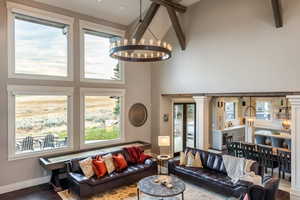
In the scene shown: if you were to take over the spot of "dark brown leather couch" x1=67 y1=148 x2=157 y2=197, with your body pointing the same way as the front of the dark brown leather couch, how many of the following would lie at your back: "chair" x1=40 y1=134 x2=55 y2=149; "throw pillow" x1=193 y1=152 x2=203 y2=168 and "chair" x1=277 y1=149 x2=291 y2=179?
1

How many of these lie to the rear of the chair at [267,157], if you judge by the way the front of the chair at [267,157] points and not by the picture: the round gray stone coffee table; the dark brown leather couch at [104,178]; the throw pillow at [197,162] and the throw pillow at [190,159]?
4

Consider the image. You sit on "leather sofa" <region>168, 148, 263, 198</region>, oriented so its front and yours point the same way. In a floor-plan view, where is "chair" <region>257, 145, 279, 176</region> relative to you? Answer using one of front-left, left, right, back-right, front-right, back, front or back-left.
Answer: back

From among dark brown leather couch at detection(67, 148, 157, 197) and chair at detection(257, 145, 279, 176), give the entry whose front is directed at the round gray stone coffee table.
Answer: the dark brown leather couch

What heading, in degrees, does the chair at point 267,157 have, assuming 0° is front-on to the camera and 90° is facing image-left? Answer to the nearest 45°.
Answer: approximately 225°

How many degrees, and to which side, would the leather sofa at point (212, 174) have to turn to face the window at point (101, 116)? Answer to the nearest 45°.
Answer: approximately 45° to its right

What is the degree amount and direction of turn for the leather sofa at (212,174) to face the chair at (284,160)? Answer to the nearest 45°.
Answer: approximately 180°

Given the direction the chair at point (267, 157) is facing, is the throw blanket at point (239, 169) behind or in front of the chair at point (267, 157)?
behind

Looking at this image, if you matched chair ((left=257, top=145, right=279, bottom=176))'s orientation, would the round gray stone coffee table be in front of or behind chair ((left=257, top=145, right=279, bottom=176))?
behind

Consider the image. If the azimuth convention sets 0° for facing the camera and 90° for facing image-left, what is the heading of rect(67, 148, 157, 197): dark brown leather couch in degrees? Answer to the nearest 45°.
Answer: approximately 315°

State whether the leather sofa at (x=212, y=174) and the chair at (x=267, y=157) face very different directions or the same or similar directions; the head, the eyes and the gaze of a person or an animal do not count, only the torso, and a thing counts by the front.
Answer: very different directions

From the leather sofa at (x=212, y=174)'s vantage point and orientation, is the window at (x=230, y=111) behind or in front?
behind

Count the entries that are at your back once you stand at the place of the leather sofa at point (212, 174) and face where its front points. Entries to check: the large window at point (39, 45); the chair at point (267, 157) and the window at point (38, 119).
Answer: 1

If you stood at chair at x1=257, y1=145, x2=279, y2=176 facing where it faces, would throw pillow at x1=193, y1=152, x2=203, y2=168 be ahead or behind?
behind

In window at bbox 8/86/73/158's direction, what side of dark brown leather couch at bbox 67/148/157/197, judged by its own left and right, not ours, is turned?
back
